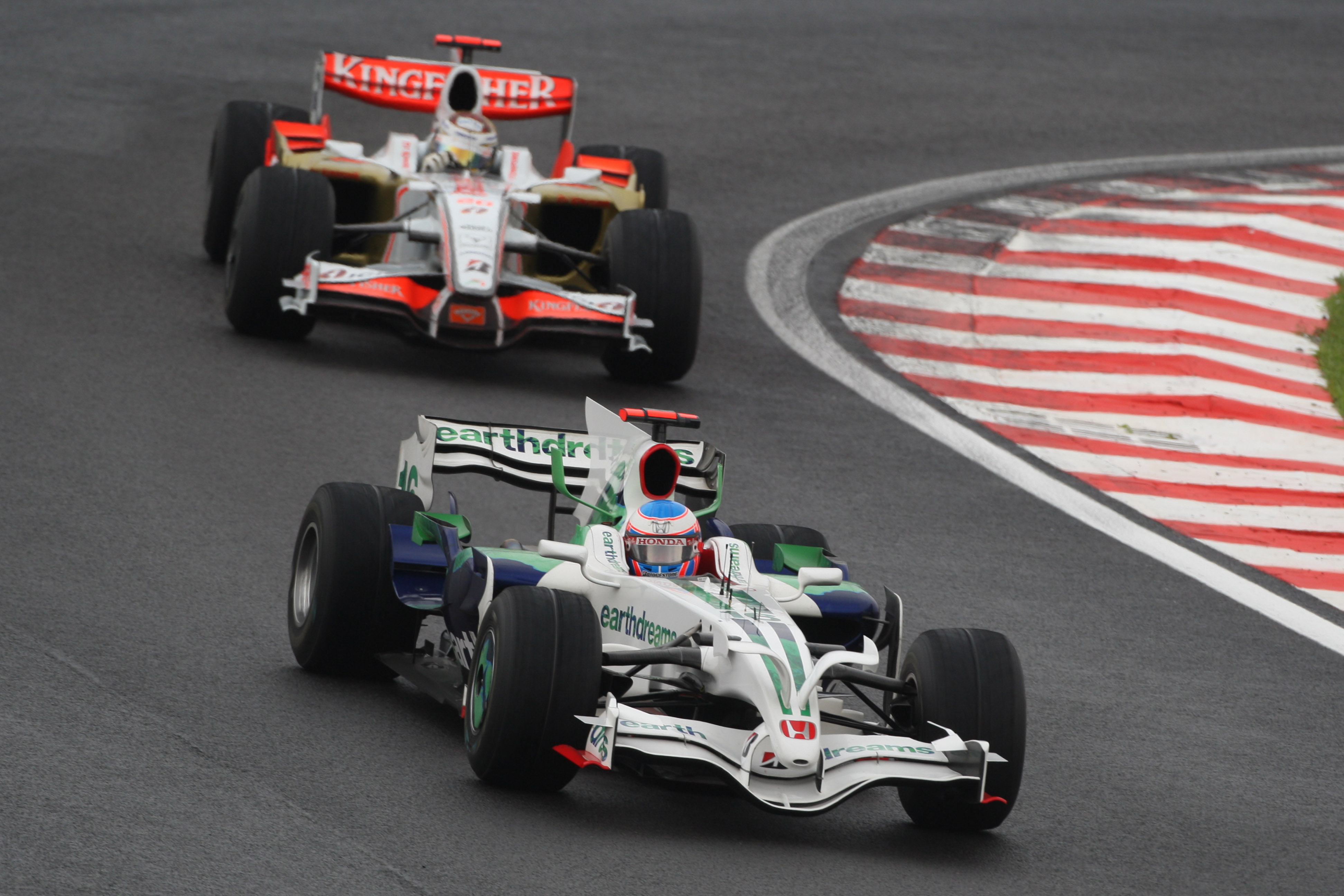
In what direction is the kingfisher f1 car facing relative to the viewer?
toward the camera

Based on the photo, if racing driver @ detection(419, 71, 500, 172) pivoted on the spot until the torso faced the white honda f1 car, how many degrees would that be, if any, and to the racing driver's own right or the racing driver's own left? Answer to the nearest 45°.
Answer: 0° — they already face it

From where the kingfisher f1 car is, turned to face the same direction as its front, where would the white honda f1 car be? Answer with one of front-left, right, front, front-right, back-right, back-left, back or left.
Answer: front

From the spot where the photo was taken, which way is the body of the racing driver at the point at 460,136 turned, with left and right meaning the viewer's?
facing the viewer
